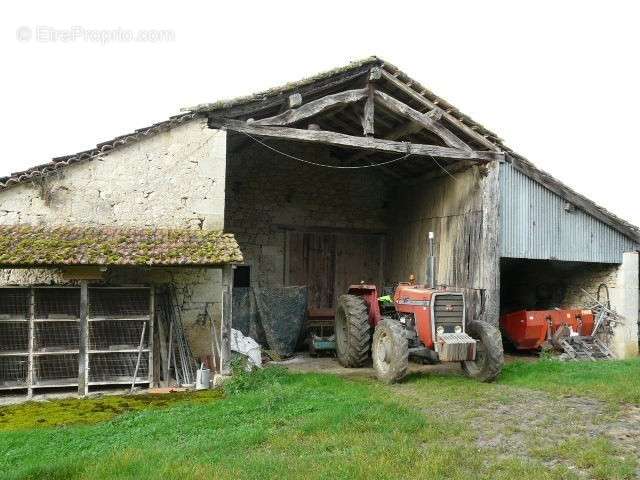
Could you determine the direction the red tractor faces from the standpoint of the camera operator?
facing the viewer and to the right of the viewer

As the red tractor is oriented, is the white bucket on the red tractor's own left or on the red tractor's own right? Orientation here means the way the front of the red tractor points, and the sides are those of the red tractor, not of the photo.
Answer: on the red tractor's own right

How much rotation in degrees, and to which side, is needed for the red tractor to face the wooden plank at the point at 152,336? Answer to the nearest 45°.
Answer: approximately 135° to its right
